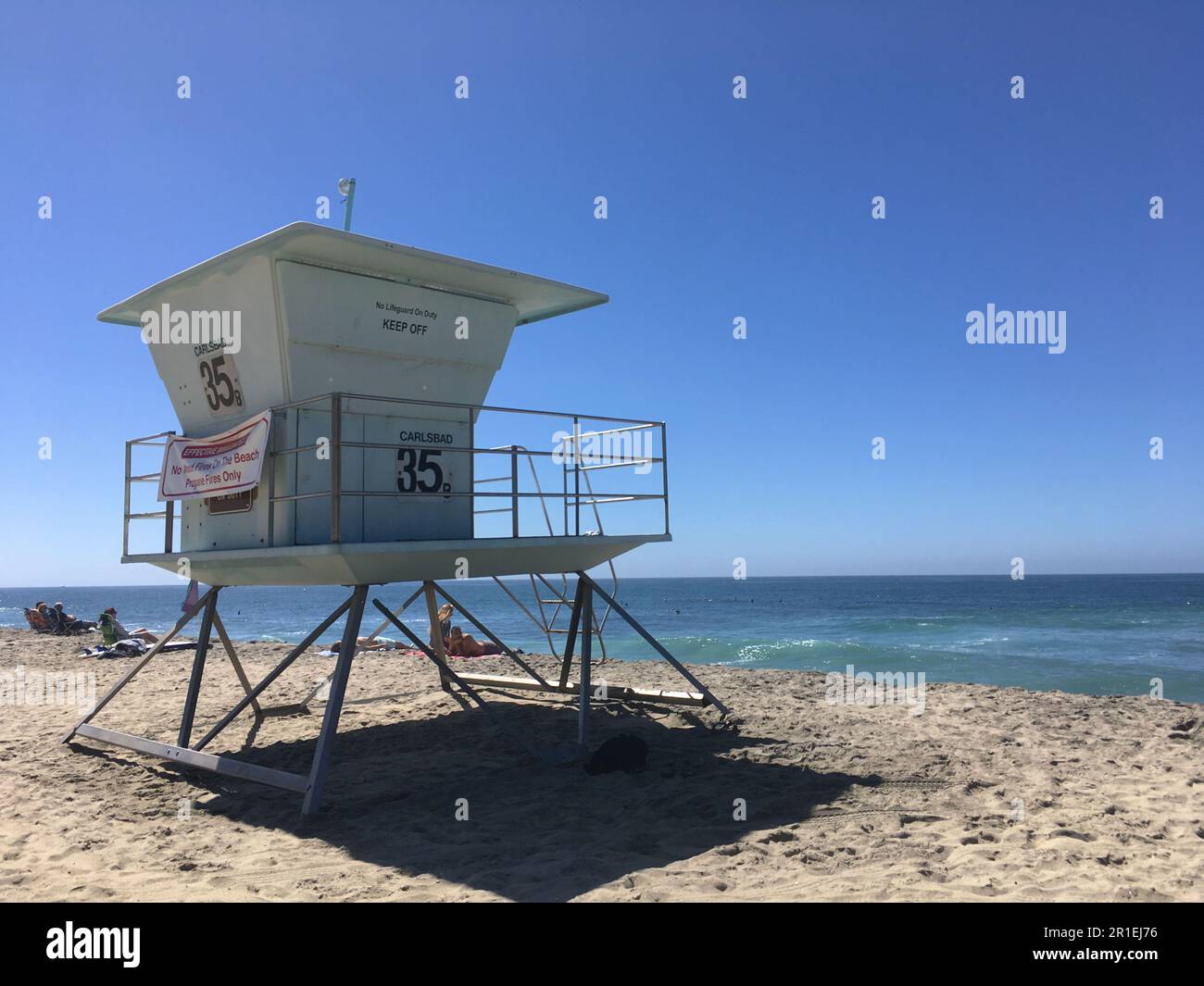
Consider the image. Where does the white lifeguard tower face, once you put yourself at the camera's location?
facing away from the viewer and to the right of the viewer

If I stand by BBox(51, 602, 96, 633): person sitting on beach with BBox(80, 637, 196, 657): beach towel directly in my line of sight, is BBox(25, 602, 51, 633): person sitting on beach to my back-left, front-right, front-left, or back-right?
back-right

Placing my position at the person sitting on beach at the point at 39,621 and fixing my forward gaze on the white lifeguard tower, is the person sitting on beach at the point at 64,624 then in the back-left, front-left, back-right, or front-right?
front-left

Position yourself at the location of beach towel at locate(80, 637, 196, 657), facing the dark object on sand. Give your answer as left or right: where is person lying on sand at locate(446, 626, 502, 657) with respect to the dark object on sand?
left

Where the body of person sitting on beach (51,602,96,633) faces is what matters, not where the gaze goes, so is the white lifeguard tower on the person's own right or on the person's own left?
on the person's own right

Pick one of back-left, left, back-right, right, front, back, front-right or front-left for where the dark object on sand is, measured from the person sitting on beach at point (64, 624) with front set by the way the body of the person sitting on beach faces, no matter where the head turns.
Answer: right

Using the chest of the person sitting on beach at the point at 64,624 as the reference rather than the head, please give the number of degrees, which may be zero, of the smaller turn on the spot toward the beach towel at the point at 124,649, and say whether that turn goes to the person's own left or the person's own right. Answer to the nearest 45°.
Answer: approximately 90° to the person's own right

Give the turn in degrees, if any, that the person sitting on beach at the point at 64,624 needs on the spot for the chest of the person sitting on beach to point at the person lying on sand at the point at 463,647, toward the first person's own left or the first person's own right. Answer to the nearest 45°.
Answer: approximately 45° to the first person's own right

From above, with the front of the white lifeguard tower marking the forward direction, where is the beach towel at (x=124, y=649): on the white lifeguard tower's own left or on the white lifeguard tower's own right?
on the white lifeguard tower's own left
